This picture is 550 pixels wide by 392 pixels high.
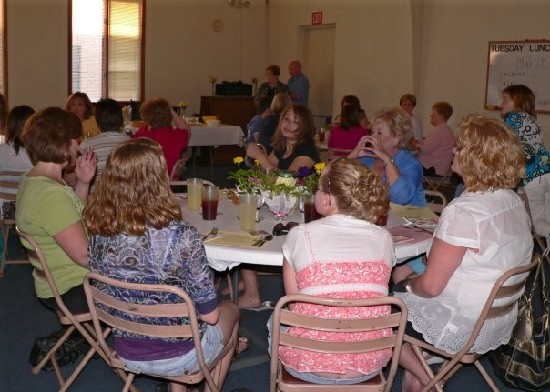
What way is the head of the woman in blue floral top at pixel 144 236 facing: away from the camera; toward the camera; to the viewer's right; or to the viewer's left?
away from the camera

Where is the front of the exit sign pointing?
toward the camera

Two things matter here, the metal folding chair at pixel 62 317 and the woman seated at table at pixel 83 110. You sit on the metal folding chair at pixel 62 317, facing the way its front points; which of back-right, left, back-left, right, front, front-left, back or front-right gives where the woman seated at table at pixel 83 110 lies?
front-left

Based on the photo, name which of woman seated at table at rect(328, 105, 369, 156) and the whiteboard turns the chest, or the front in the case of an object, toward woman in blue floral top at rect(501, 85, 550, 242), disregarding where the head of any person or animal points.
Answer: the whiteboard

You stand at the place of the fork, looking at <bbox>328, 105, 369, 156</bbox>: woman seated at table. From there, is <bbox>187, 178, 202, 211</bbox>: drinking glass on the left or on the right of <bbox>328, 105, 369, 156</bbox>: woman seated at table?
left

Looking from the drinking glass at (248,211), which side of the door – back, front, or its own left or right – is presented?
front

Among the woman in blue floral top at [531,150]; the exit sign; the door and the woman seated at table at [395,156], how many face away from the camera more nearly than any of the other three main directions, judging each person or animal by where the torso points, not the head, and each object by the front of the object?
0

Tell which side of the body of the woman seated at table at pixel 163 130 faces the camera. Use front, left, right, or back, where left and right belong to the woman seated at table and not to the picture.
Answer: back

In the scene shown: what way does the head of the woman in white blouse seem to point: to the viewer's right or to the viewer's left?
to the viewer's left

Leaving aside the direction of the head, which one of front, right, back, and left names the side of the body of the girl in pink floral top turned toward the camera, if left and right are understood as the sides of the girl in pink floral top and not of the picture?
back

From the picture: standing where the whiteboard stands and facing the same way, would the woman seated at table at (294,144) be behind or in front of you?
in front

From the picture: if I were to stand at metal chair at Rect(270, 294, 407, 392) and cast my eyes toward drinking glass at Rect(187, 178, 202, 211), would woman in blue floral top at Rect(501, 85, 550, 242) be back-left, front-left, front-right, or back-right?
front-right

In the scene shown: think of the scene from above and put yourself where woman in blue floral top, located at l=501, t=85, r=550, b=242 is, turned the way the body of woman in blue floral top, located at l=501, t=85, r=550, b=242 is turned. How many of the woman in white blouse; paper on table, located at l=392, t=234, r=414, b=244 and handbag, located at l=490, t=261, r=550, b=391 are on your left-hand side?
3

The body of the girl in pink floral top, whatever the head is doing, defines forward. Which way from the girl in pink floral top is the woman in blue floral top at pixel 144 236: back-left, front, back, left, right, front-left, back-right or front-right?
left

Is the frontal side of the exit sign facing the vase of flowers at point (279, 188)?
yes

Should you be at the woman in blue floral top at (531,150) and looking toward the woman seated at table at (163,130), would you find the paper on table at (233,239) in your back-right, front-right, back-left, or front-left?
front-left
